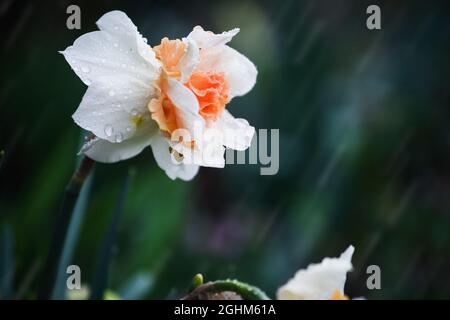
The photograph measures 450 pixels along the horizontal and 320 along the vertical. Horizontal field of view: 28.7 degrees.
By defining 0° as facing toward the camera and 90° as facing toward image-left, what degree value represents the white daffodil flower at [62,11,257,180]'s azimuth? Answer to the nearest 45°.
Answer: approximately 315°
